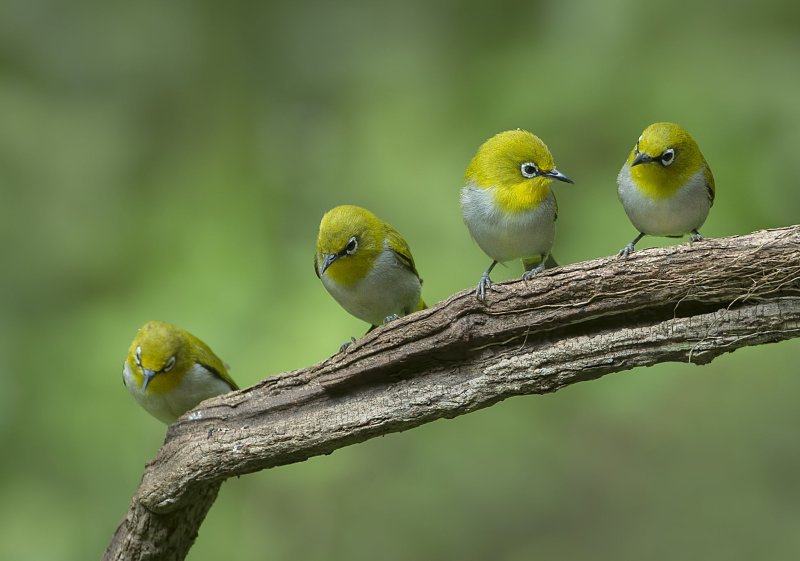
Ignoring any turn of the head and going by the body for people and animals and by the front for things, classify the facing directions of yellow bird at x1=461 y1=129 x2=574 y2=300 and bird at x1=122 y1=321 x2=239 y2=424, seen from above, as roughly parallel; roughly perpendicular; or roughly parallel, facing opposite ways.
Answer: roughly parallel

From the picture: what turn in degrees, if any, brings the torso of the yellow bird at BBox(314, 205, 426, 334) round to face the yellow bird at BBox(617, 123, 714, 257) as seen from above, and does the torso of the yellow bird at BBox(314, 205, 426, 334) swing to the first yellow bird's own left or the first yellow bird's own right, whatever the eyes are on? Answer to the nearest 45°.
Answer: approximately 90° to the first yellow bird's own left

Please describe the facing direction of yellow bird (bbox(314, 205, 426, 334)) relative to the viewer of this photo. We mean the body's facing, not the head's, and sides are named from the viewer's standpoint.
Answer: facing the viewer and to the left of the viewer

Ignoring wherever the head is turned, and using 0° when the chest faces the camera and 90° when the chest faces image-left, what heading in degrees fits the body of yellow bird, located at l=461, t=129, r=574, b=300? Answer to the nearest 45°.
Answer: approximately 0°

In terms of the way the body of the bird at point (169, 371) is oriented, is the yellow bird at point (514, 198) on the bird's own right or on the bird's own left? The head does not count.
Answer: on the bird's own left

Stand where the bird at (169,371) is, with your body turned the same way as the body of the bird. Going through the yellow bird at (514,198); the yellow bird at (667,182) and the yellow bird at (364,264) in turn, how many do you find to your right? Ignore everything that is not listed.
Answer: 0

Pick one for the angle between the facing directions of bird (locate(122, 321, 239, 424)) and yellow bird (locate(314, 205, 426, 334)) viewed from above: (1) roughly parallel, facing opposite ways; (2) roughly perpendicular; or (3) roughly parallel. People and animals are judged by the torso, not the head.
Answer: roughly parallel

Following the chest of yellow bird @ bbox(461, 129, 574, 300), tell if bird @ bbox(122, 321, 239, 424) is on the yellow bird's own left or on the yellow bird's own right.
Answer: on the yellow bird's own right

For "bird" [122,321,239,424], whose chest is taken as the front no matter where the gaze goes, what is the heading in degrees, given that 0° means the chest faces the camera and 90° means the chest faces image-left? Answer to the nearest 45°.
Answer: approximately 45°

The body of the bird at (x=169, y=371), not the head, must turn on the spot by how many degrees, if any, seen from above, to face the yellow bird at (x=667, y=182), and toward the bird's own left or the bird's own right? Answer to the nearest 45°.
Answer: approximately 90° to the bird's own left

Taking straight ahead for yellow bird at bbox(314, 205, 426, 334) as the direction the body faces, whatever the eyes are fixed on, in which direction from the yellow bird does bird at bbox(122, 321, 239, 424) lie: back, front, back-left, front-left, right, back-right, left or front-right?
right

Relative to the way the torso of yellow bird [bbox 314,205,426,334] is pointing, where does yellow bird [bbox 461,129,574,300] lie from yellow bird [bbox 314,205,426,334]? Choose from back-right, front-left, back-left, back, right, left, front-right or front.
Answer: left

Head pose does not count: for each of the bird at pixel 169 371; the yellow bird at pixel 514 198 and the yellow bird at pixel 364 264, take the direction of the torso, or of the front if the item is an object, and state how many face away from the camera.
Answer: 0

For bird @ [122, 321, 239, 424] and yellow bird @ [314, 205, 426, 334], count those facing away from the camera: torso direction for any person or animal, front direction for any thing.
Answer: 0

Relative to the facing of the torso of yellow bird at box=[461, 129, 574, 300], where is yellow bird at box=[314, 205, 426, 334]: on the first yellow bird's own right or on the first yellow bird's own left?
on the first yellow bird's own right
